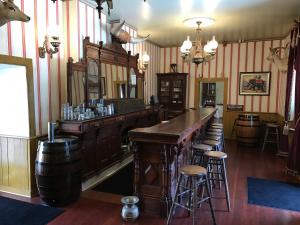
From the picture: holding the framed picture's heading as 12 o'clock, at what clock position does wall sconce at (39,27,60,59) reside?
The wall sconce is roughly at 1 o'clock from the framed picture.

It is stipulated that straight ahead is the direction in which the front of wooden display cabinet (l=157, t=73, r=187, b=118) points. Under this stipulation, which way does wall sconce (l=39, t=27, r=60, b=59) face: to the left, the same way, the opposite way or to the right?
to the left

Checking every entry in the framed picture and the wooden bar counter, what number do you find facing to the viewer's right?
1

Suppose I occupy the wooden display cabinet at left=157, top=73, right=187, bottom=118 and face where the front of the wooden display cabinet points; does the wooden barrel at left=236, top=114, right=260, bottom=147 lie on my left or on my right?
on my left

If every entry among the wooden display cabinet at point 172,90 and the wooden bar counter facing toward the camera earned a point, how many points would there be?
1

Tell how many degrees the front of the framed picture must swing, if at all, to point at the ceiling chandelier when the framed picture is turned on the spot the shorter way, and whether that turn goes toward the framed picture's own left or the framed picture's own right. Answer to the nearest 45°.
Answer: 0° — it already faces it

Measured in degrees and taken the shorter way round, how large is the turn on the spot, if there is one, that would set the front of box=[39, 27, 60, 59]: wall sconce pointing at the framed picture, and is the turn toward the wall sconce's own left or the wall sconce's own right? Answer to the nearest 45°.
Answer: approximately 45° to the wall sconce's own left

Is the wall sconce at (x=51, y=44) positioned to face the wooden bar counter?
yes

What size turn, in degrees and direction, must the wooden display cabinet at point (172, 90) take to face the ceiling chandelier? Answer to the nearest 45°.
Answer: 0° — it already faces it

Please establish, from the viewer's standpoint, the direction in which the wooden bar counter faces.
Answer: facing to the right of the viewer

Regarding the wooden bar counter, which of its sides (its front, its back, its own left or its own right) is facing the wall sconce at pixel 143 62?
left

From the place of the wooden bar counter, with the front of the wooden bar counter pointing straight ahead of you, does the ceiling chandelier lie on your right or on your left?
on your left

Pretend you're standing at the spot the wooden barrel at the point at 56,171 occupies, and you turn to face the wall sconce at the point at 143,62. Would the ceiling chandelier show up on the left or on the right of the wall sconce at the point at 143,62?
right

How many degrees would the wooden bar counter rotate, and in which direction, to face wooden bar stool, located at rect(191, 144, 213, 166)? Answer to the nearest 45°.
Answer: approximately 90° to its right

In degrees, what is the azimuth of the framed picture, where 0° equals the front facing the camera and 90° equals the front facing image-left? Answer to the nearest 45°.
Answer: approximately 0°
